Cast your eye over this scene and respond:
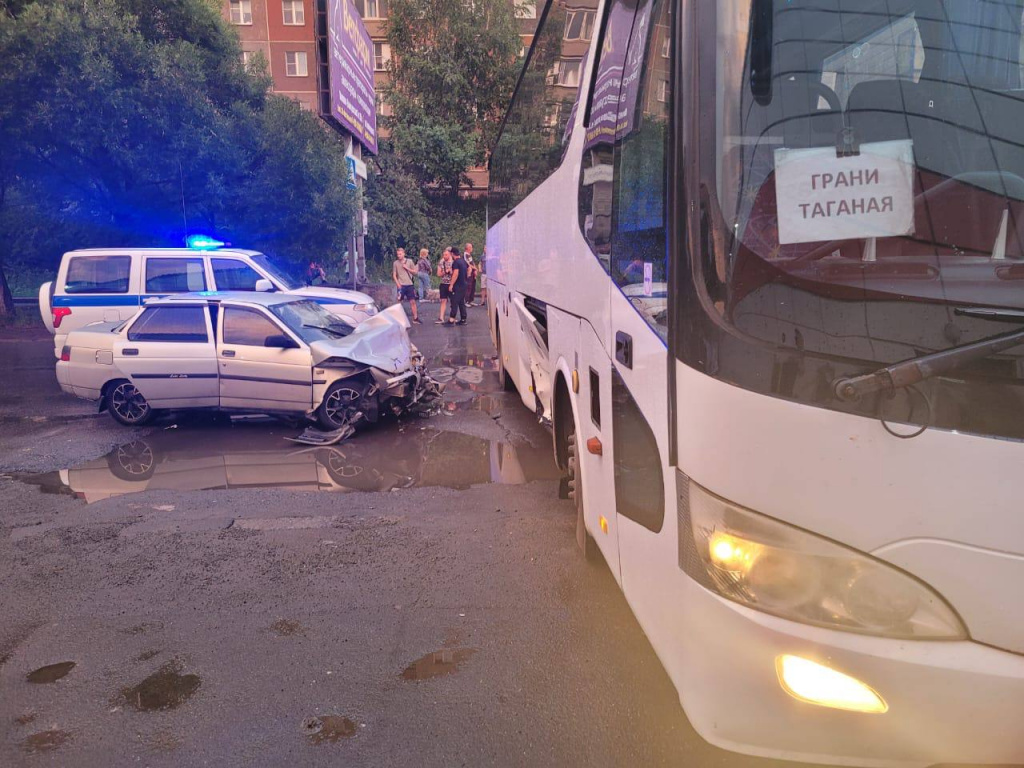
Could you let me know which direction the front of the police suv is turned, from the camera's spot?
facing to the right of the viewer

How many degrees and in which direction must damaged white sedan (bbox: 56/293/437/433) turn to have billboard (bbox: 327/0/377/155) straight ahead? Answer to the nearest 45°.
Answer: approximately 90° to its left

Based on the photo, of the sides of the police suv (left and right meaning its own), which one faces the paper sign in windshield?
right

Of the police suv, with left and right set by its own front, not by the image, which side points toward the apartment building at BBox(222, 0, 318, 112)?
left

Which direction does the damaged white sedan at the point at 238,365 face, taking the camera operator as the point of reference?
facing to the right of the viewer

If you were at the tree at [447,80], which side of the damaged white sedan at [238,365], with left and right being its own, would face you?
left

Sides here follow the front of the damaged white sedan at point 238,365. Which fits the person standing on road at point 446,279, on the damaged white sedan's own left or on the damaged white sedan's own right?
on the damaged white sedan's own left

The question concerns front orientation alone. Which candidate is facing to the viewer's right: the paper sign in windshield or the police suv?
the police suv

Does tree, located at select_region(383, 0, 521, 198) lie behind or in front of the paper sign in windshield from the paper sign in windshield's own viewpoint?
behind

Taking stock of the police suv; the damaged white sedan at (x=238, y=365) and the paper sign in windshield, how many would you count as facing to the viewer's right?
2

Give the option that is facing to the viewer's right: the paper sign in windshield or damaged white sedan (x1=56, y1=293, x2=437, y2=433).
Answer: the damaged white sedan

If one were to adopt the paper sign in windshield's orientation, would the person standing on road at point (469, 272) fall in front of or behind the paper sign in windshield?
behind

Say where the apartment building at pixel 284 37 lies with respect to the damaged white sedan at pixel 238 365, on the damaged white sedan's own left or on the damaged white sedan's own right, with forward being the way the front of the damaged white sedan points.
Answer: on the damaged white sedan's own left

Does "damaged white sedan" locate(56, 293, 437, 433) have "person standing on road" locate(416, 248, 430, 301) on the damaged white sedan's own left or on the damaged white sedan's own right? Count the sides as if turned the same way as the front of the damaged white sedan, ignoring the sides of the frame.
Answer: on the damaged white sedan's own left
